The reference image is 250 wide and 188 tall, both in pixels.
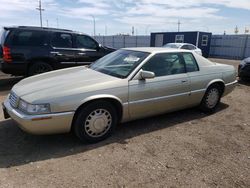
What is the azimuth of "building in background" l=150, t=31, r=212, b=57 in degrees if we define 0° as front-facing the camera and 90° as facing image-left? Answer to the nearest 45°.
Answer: approximately 0°

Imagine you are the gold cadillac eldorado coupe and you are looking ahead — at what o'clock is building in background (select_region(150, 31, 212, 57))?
The building in background is roughly at 5 o'clock from the gold cadillac eldorado coupe.

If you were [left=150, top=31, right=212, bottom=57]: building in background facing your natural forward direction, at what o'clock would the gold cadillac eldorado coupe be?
The gold cadillac eldorado coupe is roughly at 12 o'clock from the building in background.
